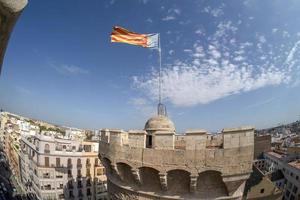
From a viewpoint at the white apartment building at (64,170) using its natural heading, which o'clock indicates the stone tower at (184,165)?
The stone tower is roughly at 12 o'clock from the white apartment building.

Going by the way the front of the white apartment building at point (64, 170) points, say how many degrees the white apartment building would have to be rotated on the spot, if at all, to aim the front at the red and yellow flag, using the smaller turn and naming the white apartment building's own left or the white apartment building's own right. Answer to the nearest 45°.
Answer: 0° — it already faces it

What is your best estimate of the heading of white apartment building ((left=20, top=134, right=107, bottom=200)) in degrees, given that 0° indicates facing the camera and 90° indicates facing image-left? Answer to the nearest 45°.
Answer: approximately 0°
